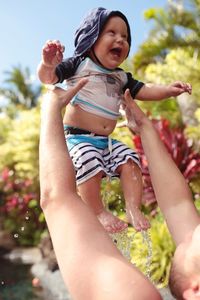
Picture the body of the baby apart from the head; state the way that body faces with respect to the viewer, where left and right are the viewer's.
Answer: facing the viewer and to the right of the viewer
